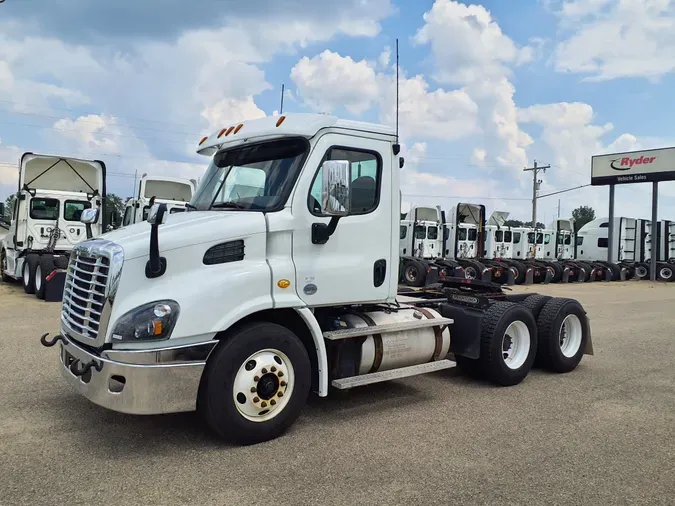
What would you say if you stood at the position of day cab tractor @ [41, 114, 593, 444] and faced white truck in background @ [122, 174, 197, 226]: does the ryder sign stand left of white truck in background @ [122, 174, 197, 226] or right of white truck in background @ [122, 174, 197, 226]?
right

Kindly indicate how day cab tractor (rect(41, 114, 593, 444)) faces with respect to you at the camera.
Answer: facing the viewer and to the left of the viewer

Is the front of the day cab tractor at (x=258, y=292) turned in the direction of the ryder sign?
no

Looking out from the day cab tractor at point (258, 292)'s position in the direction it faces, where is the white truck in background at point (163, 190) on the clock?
The white truck in background is roughly at 4 o'clock from the day cab tractor.
